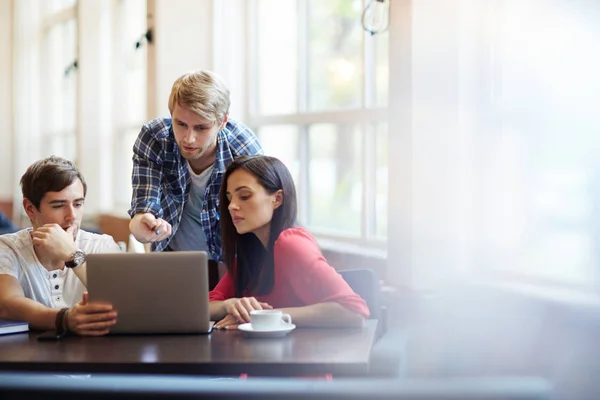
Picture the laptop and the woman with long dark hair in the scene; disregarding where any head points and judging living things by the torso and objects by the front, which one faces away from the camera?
the laptop

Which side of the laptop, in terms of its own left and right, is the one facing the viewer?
back

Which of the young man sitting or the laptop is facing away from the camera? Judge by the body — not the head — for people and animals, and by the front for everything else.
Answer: the laptop

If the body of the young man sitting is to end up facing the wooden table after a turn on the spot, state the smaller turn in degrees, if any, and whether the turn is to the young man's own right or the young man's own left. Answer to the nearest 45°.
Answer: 0° — they already face it
